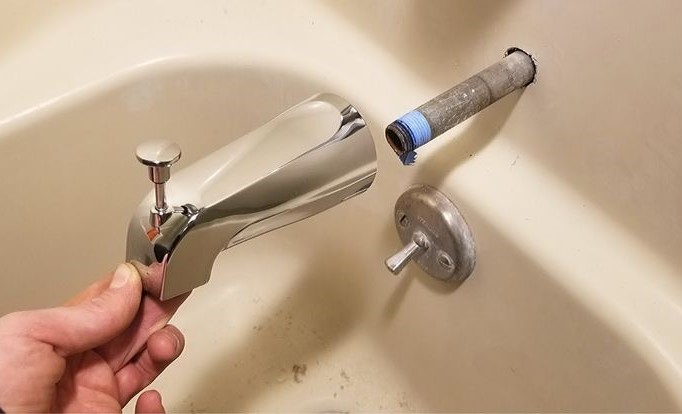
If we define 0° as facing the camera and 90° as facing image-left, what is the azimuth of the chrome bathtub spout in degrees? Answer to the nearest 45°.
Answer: approximately 45°
